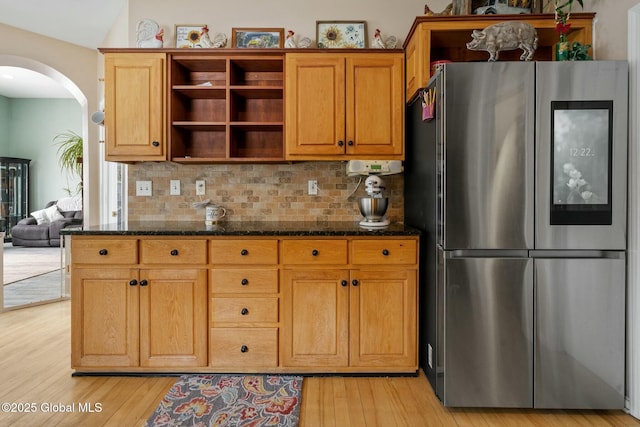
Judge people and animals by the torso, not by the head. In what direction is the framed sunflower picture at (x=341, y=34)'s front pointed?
toward the camera

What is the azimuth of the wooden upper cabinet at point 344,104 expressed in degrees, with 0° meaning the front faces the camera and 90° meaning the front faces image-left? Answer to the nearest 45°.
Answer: approximately 0°

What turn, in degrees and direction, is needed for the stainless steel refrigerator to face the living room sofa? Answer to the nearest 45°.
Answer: approximately 90° to its right

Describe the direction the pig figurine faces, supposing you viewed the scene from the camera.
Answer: facing to the left of the viewer

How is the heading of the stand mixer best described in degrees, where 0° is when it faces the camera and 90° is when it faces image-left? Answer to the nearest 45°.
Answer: approximately 0°

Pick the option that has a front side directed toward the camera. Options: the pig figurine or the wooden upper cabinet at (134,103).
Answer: the wooden upper cabinet

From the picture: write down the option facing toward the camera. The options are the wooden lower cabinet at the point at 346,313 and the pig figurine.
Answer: the wooden lower cabinet

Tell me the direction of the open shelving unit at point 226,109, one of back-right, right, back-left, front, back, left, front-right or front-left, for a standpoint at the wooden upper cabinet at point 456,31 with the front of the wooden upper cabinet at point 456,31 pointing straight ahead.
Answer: right

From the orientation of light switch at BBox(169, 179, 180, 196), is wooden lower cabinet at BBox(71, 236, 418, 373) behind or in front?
in front

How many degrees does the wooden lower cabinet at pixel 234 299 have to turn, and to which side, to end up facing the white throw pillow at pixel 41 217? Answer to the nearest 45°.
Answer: approximately 135° to its right

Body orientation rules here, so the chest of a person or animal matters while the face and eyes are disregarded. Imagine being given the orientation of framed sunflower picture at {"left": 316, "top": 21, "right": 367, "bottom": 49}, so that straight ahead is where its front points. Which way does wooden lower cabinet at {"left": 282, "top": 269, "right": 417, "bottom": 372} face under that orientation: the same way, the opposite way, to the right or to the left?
the same way

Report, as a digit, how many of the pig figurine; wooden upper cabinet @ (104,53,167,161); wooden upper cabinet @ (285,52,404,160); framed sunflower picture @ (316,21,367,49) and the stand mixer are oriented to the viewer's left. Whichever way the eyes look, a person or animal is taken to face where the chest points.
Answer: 1

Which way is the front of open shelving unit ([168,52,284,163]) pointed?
toward the camera

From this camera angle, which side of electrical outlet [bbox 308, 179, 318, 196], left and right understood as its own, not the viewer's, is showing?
front

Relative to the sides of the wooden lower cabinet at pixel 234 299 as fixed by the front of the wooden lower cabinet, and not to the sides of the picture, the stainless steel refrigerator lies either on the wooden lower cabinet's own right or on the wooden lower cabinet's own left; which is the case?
on the wooden lower cabinet's own left

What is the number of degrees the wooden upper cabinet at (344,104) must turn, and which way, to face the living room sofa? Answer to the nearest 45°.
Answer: approximately 135° to its right
